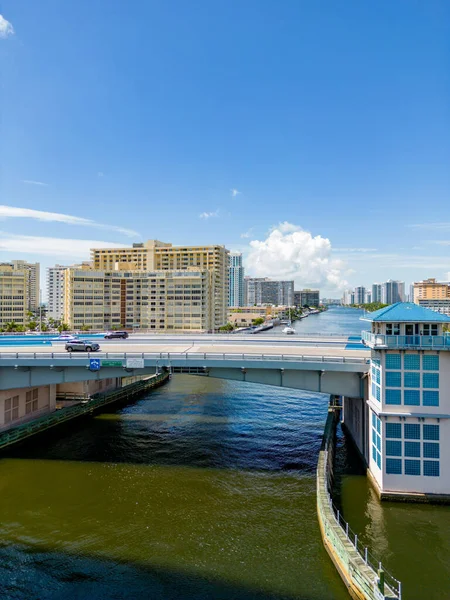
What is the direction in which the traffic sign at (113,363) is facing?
toward the camera

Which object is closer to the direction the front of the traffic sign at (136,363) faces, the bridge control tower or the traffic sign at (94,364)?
the bridge control tower

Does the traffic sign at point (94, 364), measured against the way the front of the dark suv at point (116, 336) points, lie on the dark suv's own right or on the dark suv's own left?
on the dark suv's own left

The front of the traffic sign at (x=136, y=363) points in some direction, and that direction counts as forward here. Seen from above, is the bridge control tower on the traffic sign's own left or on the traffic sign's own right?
on the traffic sign's own left

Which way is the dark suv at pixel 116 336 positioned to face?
to the viewer's left

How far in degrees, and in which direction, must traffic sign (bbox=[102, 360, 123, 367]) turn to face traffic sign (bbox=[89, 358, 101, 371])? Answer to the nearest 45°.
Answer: approximately 90° to its right

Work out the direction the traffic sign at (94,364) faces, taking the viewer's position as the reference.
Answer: facing the viewer

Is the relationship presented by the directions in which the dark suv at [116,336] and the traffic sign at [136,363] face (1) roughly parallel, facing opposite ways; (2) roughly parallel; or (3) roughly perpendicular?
roughly perpendicular

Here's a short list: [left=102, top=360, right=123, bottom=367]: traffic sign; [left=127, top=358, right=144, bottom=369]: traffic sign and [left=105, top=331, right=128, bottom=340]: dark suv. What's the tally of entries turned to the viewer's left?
1

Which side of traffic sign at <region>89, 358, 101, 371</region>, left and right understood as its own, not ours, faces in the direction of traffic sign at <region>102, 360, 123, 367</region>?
left

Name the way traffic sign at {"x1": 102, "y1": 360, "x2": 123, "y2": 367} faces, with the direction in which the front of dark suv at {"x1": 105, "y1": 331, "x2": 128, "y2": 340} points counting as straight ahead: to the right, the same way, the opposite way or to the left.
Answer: to the left

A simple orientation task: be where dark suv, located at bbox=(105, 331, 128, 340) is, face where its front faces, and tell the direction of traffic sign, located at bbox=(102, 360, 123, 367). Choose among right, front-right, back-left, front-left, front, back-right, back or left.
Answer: left

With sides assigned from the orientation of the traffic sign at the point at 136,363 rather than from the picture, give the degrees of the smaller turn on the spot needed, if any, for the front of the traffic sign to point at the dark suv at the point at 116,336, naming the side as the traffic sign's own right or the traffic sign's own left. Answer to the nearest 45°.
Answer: approximately 180°

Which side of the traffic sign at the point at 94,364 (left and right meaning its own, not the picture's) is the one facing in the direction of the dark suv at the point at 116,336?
back
